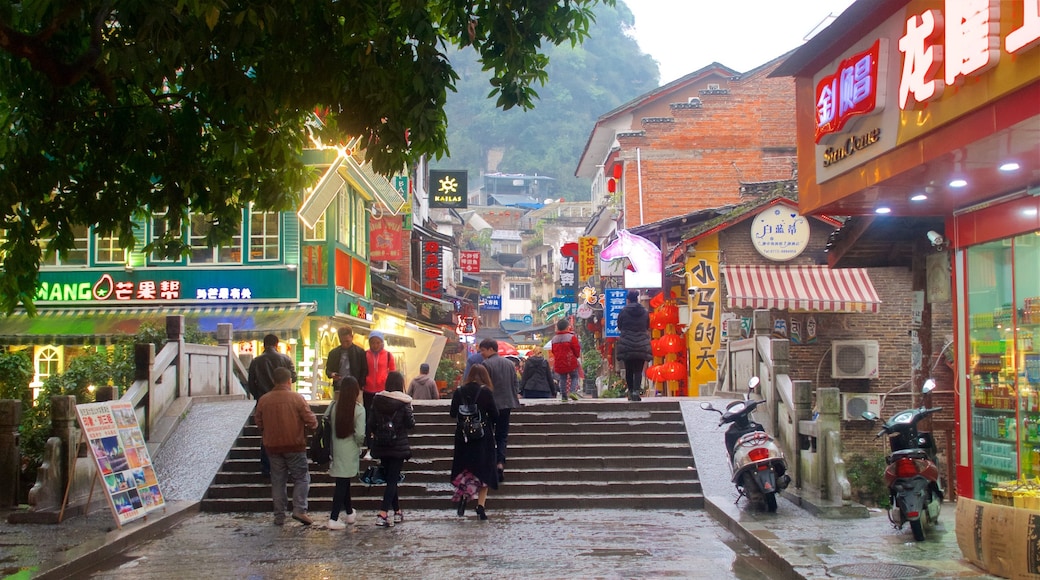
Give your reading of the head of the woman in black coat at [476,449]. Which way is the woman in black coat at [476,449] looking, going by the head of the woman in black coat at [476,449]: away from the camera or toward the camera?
away from the camera

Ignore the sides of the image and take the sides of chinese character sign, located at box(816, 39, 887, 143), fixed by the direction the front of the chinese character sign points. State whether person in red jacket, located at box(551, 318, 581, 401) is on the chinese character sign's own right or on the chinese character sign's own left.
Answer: on the chinese character sign's own right

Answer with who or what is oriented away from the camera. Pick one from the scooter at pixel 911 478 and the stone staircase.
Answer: the scooter

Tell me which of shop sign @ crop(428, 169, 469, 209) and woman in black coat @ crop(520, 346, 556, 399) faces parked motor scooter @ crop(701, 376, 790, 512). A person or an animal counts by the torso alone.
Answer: the shop sign

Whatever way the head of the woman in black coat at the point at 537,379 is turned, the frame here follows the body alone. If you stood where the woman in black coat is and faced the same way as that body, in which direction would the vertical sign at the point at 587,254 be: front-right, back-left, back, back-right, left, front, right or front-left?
front

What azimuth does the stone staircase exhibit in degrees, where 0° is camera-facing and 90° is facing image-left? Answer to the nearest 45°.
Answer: approximately 0°

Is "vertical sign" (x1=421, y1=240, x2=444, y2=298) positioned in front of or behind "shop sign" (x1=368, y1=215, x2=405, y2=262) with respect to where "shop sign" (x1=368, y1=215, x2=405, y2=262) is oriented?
behind

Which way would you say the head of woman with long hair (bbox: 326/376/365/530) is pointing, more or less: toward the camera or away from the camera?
away from the camera

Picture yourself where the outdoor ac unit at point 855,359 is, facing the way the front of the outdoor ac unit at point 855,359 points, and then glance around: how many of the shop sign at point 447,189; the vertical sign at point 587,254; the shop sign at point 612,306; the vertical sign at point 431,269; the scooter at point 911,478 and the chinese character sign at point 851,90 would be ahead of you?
2

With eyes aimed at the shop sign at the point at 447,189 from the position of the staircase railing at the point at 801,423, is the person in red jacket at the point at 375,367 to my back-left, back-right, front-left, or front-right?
front-left

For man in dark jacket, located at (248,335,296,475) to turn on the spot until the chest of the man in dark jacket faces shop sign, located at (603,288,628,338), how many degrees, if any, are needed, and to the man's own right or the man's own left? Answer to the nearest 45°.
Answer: approximately 45° to the man's own right

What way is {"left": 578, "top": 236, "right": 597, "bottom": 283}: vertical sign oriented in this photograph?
toward the camera

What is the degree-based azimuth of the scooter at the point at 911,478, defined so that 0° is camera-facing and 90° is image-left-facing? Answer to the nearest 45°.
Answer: approximately 180°

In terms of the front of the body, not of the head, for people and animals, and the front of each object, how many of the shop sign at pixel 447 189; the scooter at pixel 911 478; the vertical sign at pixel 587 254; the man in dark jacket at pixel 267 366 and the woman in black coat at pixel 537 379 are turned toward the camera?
2

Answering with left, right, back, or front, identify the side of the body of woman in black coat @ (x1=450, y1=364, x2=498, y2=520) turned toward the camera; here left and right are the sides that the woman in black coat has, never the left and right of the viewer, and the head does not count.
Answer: back

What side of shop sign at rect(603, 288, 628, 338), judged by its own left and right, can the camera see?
front
